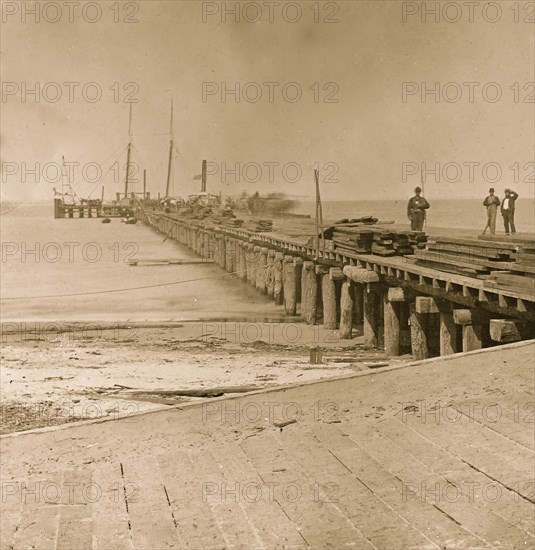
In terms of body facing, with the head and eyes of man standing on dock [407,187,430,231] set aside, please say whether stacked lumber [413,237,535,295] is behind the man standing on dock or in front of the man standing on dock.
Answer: in front

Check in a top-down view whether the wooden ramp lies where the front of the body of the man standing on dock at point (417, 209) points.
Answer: yes

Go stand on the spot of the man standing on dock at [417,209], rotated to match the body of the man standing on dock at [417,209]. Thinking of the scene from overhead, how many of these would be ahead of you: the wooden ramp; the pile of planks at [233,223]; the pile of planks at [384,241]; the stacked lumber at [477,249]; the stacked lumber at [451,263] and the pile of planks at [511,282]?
5

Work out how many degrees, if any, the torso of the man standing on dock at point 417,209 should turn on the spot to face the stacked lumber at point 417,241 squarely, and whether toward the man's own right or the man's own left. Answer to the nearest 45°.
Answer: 0° — they already face it

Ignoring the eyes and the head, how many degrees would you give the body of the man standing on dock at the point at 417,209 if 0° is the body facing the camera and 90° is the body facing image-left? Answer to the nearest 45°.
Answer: approximately 0°

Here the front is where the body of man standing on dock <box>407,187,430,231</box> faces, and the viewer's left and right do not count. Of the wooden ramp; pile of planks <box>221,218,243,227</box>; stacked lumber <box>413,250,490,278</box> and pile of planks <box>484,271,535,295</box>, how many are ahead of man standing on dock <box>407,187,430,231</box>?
3

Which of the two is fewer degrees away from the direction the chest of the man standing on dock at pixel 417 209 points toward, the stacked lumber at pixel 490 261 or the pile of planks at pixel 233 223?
the stacked lumber

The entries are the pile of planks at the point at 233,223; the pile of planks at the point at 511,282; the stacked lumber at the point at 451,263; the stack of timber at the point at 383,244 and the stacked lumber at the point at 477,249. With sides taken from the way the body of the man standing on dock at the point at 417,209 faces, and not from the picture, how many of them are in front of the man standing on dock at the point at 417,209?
4

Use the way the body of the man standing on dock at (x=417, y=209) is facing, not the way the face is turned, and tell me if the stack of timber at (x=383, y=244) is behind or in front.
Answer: in front

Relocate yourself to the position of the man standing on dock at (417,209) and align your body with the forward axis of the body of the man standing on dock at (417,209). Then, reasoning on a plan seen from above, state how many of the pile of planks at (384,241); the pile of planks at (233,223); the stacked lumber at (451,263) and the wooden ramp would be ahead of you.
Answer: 3
